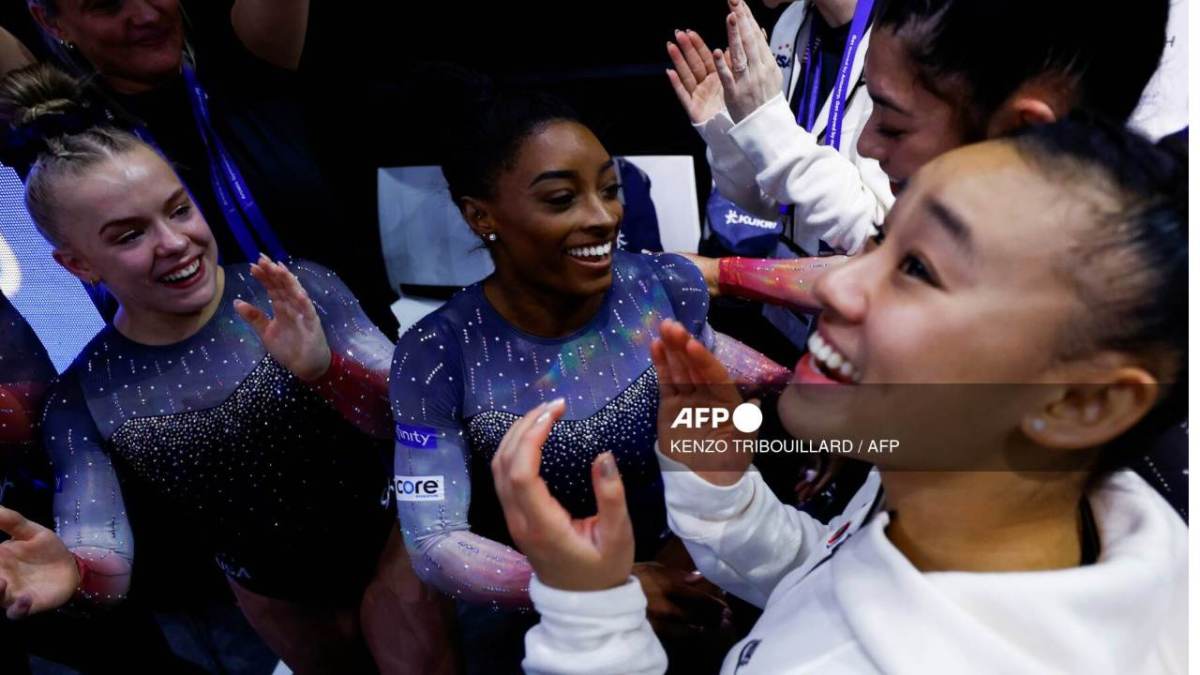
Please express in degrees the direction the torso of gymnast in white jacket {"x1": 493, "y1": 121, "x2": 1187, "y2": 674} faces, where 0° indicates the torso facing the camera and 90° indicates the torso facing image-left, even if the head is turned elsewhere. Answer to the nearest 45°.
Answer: approximately 90°
